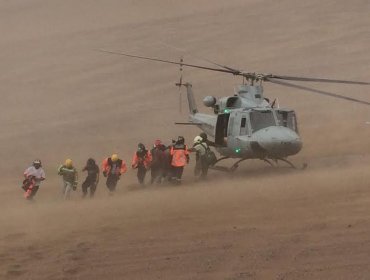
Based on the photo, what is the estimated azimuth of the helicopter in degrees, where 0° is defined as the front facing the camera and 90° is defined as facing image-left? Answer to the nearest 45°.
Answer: approximately 315°

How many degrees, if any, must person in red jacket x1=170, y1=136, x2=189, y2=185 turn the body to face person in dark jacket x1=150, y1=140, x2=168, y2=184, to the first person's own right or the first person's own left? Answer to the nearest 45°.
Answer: approximately 45° to the first person's own left

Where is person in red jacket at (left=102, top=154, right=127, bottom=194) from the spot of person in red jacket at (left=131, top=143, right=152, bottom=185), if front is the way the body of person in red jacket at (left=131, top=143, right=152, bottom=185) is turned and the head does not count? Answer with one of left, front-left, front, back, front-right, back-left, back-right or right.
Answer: front-right
